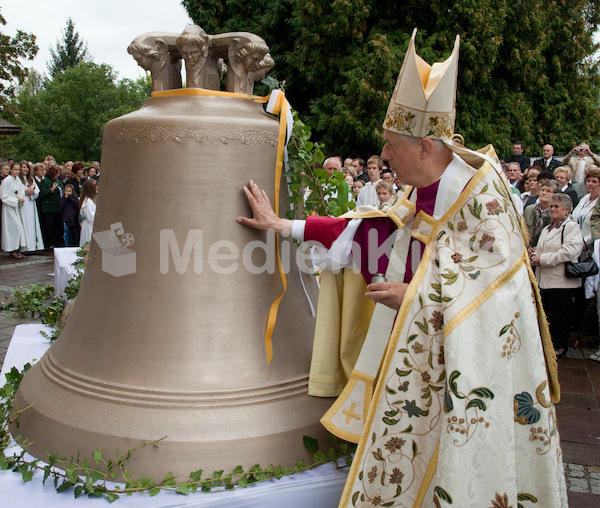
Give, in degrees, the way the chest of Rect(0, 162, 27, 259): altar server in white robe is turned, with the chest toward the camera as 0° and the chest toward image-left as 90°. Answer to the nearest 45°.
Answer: approximately 315°

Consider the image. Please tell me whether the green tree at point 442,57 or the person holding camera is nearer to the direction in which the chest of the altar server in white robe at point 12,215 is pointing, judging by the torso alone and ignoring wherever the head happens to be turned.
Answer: the person holding camera

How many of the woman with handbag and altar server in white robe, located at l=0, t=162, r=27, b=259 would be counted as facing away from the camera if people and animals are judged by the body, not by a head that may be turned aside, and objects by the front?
0

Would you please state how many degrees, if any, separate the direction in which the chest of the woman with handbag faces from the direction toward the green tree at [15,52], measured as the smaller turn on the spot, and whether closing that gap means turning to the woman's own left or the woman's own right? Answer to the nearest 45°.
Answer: approximately 90° to the woman's own right

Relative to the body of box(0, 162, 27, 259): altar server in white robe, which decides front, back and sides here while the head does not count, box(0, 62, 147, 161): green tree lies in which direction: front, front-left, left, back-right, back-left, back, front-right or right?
back-left

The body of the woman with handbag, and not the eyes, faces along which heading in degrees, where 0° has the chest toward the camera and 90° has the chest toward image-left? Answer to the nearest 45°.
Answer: approximately 45°

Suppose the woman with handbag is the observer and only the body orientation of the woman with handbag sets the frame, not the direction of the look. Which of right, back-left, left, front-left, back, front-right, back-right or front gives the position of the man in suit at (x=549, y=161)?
back-right

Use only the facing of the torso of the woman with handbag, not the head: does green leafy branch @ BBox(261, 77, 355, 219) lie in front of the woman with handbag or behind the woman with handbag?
in front

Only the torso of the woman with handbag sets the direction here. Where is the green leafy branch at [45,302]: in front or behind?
in front
